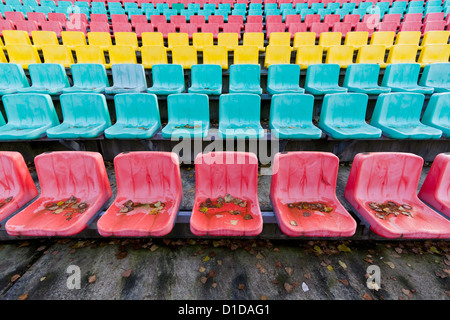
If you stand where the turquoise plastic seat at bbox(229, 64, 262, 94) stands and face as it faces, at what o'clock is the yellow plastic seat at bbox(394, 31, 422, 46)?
The yellow plastic seat is roughly at 8 o'clock from the turquoise plastic seat.

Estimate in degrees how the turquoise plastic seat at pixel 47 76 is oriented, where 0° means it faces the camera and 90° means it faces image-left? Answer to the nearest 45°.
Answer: approximately 45°

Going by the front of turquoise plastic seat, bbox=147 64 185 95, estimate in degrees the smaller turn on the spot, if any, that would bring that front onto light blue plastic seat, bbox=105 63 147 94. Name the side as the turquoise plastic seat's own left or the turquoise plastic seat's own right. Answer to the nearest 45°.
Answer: approximately 90° to the turquoise plastic seat's own right

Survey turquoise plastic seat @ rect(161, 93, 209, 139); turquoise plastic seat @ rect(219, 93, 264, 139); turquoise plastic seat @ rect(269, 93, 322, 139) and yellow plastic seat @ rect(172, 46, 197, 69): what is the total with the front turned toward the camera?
4

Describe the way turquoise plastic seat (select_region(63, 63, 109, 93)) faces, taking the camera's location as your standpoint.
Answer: facing the viewer and to the left of the viewer

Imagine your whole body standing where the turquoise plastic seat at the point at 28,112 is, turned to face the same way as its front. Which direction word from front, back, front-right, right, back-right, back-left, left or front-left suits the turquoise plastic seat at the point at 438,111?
left

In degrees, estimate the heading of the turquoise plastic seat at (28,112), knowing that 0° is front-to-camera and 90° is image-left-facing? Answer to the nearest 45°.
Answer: approximately 45°

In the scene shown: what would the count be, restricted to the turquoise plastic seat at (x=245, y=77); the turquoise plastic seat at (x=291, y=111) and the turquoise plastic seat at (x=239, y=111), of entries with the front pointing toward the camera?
3

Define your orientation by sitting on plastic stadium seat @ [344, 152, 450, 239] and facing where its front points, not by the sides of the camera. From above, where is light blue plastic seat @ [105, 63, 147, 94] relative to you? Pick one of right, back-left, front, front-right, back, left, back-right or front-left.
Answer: back-right

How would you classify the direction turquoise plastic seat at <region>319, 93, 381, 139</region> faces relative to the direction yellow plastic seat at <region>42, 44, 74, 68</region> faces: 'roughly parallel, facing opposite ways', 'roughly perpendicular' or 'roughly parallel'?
roughly parallel

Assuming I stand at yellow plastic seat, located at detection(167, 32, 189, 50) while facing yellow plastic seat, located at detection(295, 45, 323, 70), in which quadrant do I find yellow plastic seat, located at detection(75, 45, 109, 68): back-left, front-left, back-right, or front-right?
back-right

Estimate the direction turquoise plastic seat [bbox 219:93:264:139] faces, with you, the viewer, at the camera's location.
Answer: facing the viewer

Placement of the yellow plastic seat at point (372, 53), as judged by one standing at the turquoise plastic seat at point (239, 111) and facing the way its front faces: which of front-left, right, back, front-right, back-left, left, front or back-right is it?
back-left

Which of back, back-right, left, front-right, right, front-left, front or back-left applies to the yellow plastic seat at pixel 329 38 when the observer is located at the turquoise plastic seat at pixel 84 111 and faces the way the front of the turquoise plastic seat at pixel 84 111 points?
back-left

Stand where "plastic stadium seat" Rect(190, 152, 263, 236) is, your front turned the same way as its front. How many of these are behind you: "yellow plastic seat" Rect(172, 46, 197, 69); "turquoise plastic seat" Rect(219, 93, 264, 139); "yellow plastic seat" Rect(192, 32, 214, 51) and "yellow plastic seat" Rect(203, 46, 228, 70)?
4

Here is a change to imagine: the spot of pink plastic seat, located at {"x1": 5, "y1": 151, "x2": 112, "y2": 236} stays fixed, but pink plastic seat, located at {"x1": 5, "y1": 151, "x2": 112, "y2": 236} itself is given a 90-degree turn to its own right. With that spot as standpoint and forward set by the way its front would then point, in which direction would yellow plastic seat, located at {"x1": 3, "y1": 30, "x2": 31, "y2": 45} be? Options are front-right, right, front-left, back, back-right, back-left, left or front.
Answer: front-right

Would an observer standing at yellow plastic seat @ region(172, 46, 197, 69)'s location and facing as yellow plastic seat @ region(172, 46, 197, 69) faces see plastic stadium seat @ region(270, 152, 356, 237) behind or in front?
in front

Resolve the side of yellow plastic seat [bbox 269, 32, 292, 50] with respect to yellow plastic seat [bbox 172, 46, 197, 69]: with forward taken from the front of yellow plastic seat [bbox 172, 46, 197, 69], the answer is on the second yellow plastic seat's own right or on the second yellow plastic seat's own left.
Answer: on the second yellow plastic seat's own left

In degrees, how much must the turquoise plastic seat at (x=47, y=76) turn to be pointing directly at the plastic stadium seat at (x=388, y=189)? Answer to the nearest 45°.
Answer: approximately 90° to its left
